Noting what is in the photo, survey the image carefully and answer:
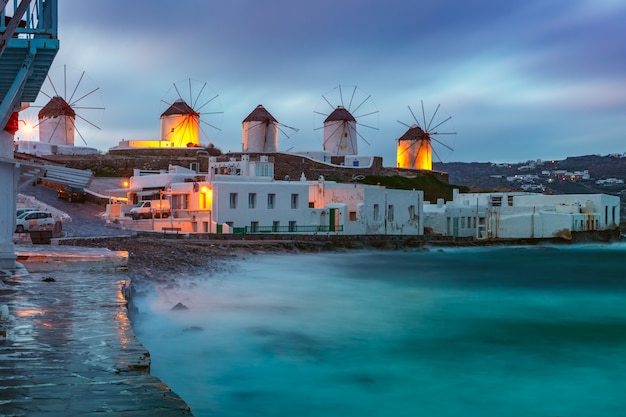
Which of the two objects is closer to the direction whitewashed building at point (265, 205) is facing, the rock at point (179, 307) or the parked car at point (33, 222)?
the rock

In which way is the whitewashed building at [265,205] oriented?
toward the camera

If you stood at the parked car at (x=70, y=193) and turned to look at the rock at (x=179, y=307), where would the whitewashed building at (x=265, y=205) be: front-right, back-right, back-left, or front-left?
front-left

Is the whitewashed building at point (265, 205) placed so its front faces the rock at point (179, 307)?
yes

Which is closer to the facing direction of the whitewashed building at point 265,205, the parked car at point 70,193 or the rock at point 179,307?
the rock

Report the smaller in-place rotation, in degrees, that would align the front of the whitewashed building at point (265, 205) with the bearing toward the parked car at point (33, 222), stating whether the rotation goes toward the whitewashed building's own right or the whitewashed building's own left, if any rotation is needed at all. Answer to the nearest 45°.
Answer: approximately 45° to the whitewashed building's own right

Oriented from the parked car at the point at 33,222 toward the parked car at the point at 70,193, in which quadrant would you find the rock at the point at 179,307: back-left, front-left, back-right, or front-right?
back-right

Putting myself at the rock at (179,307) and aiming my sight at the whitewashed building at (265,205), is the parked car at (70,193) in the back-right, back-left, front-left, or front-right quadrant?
front-left

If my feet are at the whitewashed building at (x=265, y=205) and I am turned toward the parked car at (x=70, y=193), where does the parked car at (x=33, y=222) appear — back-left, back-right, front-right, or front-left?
front-left

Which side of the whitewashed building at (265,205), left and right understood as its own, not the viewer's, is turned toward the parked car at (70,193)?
right
